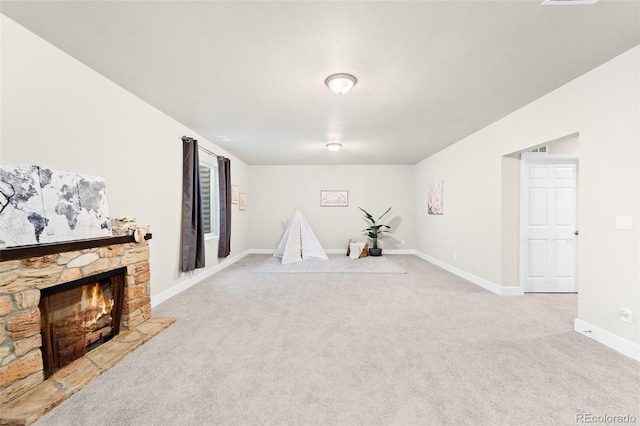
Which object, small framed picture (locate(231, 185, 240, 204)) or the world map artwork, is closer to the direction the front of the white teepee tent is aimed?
the world map artwork

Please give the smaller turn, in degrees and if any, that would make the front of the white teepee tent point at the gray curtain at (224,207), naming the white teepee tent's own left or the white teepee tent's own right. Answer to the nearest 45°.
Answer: approximately 45° to the white teepee tent's own right

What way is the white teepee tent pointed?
toward the camera

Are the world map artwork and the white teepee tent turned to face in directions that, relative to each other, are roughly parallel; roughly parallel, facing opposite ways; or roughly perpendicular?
roughly perpendicular

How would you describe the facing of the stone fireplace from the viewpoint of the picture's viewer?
facing the viewer and to the right of the viewer

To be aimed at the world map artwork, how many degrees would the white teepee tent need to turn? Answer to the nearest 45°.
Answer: approximately 45° to its right

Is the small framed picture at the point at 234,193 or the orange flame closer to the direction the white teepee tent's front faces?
the orange flame

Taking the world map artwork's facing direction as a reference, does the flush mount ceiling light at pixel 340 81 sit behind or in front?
in front

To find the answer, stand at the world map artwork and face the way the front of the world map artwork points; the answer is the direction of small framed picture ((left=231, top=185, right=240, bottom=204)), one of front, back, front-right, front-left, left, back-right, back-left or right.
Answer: left

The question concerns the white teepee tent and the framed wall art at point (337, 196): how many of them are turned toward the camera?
2

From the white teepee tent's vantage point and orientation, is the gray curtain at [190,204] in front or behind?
in front

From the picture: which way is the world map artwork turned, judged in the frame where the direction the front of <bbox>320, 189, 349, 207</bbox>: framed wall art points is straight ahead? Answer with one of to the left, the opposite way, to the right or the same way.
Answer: to the left

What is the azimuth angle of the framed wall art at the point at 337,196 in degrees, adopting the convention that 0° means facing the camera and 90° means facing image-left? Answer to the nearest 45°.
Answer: approximately 0°

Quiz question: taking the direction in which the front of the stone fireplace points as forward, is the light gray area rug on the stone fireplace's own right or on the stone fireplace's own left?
on the stone fireplace's own left

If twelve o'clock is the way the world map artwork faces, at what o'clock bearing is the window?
The window is roughly at 9 o'clock from the world map artwork.
